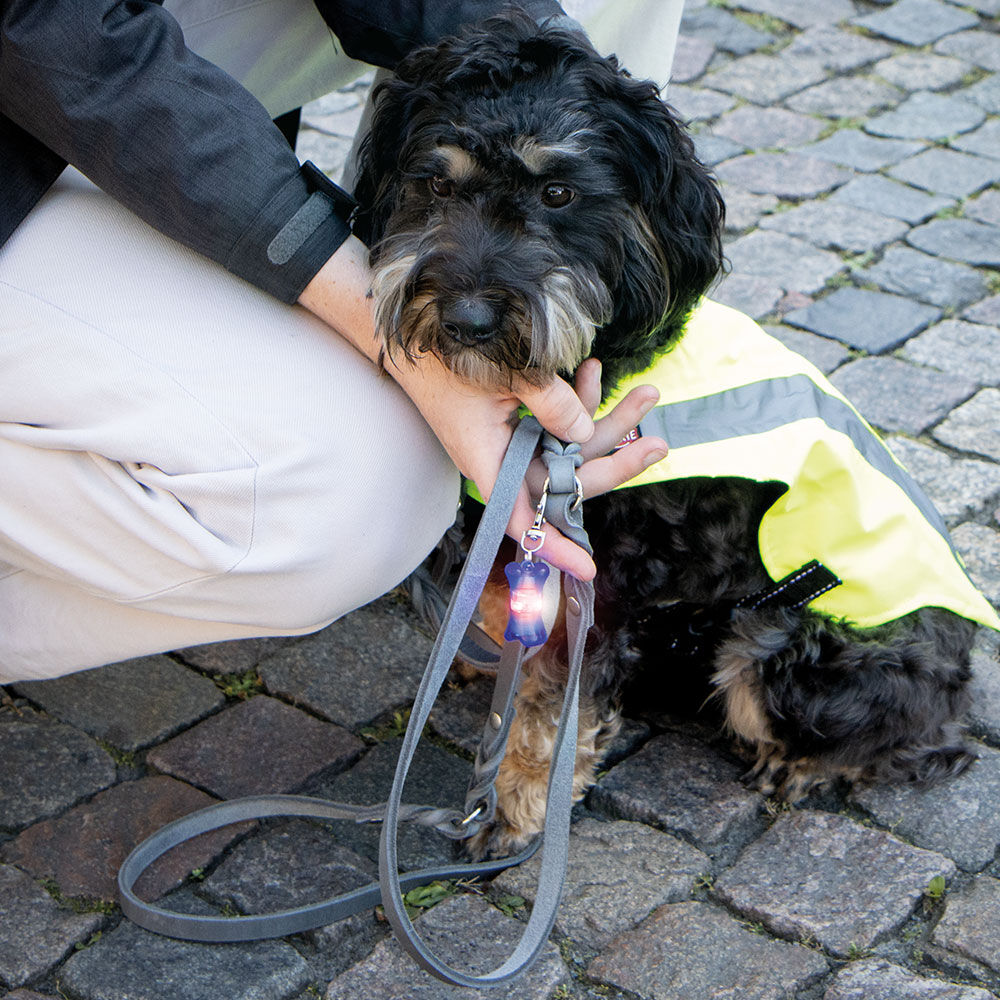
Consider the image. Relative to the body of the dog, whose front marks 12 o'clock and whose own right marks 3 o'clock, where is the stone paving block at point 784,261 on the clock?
The stone paving block is roughly at 5 o'clock from the dog.

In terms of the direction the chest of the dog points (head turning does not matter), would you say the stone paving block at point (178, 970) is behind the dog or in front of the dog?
in front

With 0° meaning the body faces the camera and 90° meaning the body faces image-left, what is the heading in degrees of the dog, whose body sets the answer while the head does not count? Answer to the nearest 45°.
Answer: approximately 45°

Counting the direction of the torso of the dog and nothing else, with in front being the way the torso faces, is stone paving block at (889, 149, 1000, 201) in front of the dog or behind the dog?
behind

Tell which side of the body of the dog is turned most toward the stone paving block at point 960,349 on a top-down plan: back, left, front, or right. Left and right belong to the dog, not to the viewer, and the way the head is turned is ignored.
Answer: back

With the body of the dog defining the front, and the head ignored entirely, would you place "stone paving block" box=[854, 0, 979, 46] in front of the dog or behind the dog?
behind

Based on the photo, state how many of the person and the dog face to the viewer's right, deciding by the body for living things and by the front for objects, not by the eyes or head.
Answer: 1

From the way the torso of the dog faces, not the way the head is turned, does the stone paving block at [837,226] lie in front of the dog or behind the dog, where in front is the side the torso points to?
behind

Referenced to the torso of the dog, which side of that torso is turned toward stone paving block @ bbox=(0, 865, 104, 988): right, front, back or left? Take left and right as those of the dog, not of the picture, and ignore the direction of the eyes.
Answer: front

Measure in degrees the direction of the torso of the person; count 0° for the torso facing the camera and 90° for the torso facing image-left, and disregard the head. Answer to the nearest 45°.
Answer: approximately 270°
